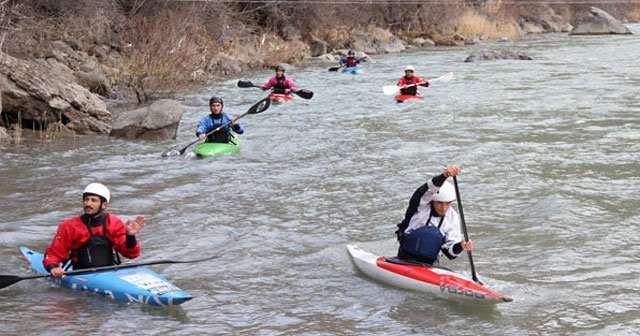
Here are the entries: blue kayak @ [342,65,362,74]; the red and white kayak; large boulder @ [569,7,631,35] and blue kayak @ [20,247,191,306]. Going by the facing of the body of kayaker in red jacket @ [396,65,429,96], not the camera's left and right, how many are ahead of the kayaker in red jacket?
2

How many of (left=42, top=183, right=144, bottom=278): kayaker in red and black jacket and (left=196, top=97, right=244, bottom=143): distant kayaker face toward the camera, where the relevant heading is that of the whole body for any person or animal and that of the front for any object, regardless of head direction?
2

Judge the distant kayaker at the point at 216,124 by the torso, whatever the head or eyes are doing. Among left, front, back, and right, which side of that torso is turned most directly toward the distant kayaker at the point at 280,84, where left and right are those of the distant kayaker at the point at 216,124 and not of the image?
back

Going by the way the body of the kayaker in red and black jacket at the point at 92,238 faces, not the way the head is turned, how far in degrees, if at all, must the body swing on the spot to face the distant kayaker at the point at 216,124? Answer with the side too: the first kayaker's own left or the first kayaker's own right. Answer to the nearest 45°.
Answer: approximately 180°

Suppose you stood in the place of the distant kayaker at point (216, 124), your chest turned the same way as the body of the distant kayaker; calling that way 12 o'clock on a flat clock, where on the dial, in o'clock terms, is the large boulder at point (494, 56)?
The large boulder is roughly at 7 o'clock from the distant kayaker.

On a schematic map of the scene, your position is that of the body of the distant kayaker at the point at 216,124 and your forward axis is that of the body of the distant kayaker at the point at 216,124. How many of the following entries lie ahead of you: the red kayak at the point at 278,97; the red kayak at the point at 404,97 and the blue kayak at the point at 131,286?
1

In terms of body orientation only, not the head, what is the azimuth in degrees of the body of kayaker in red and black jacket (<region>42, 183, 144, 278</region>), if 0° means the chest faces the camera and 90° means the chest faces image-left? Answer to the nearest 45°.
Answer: approximately 0°

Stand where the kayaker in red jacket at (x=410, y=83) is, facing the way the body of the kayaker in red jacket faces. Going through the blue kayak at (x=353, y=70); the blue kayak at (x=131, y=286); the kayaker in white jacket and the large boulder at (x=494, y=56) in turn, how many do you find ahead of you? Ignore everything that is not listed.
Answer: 2
